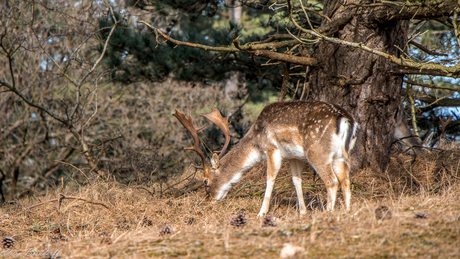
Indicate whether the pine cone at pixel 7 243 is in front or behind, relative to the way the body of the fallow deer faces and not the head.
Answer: in front

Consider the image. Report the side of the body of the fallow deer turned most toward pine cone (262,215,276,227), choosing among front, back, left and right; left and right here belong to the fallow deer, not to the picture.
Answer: left

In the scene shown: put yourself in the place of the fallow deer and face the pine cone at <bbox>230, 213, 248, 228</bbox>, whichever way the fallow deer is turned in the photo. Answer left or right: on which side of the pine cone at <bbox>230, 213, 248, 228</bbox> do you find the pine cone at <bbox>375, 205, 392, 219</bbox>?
left

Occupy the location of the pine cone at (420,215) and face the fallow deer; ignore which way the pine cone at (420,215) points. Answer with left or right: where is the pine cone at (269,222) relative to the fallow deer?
left

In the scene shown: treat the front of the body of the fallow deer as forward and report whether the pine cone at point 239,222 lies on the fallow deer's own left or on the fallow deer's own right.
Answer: on the fallow deer's own left

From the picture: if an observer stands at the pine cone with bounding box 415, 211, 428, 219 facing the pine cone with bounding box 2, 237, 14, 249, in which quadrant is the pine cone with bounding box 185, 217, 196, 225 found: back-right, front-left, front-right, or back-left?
front-right

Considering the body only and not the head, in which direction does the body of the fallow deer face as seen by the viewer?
to the viewer's left

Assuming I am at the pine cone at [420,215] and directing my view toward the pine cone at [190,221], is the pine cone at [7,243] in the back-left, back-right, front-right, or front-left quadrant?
front-left

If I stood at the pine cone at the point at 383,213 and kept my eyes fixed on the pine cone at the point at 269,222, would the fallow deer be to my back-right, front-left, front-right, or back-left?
front-right

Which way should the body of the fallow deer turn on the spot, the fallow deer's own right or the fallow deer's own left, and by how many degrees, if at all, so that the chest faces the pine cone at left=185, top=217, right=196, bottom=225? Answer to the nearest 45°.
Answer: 0° — it already faces it
